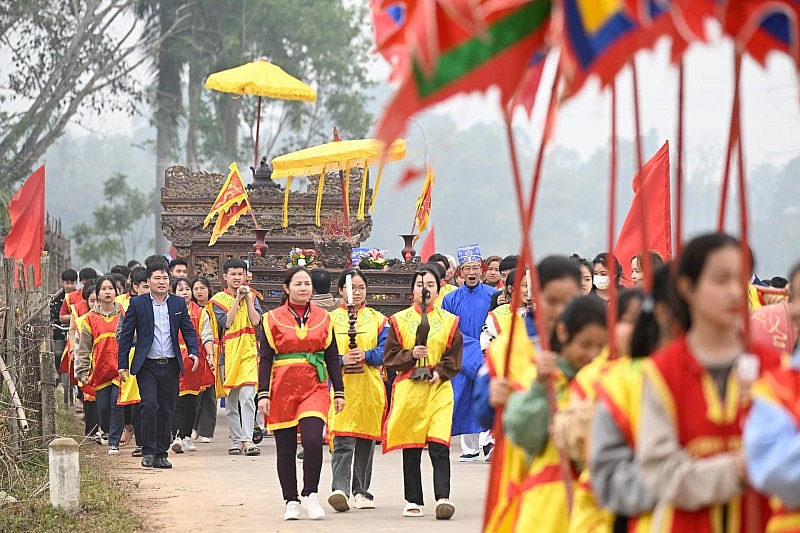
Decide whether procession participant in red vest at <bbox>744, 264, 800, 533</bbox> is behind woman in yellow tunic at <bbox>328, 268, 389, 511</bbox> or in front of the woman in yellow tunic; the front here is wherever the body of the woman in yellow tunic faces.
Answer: in front

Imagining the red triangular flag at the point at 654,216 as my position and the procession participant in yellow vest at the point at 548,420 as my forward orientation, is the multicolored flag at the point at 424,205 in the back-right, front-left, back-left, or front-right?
back-right

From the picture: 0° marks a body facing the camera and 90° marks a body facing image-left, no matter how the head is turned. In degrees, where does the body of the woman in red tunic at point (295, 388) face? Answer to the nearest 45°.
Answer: approximately 0°

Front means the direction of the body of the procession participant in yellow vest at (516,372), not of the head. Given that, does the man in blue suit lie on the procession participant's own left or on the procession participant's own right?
on the procession participant's own right

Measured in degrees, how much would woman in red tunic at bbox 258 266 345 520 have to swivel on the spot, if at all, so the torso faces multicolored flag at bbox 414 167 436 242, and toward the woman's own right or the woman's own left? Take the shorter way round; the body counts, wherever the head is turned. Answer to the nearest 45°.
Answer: approximately 180°
